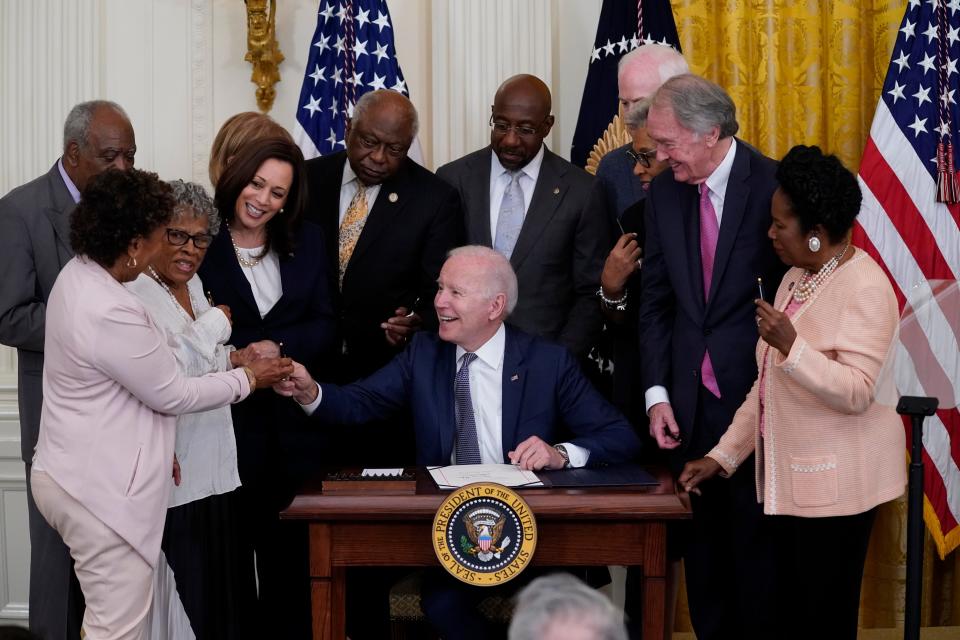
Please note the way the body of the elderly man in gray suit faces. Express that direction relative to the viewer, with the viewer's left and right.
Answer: facing the viewer and to the right of the viewer

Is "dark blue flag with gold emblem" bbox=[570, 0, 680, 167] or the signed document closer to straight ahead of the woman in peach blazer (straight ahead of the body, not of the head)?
the signed document

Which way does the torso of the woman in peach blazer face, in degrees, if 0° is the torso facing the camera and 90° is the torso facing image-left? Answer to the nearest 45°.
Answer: approximately 90°

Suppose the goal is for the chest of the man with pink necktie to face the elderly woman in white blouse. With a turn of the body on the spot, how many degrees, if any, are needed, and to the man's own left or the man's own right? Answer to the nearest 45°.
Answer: approximately 45° to the man's own right

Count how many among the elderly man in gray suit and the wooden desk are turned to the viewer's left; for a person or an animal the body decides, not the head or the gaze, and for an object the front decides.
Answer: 0

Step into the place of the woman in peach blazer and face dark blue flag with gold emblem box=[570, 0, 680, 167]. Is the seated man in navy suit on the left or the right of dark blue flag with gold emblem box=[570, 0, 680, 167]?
left

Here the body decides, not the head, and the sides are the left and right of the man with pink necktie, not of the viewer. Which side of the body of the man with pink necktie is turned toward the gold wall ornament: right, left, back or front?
right

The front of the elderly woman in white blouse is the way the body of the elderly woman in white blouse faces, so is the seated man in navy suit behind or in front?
in front

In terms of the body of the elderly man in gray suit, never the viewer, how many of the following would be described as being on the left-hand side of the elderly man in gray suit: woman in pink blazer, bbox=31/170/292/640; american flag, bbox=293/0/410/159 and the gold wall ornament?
2

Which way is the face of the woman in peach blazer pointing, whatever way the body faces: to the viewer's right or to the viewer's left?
to the viewer's left

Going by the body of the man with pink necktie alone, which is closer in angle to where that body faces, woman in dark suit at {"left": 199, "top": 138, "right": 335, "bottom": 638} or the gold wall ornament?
the woman in dark suit

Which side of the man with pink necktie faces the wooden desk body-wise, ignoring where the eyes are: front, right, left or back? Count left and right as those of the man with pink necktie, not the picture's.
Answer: front

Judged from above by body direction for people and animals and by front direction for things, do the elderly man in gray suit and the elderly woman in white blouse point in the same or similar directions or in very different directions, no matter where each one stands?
same or similar directions

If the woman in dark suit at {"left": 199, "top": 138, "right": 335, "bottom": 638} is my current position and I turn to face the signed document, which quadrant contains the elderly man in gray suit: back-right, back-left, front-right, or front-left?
back-right

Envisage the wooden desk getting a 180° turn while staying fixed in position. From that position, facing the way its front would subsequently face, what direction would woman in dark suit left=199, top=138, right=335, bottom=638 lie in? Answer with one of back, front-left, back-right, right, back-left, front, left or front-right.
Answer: front-left

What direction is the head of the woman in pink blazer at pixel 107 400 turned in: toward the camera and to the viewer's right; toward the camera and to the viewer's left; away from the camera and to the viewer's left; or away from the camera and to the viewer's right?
away from the camera and to the viewer's right

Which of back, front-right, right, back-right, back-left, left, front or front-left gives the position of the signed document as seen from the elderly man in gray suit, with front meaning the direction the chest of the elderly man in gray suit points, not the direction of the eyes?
front
